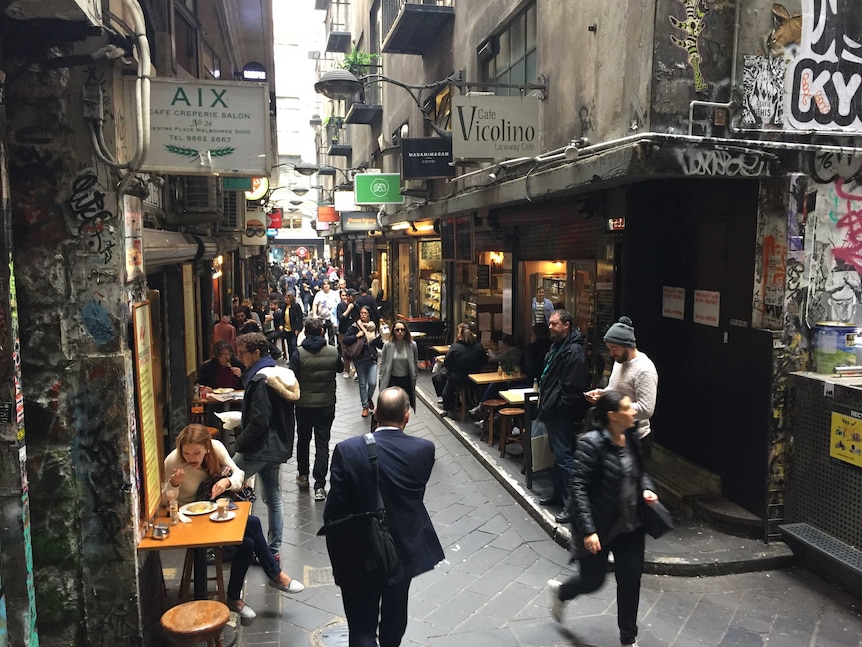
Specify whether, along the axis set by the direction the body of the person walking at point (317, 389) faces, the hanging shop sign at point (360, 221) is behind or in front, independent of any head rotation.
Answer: in front

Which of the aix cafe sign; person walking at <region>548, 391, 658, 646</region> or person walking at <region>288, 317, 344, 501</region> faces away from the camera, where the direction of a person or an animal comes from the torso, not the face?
person walking at <region>288, 317, 344, 501</region>

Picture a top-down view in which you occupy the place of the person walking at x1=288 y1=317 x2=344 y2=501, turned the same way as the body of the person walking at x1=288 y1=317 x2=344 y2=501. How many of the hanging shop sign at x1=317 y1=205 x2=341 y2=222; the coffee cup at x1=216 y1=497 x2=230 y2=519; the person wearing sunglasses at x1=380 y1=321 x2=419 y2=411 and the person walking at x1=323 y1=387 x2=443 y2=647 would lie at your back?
2

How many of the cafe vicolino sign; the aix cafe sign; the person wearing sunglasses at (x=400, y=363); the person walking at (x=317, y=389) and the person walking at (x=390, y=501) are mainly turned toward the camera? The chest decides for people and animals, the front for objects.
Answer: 3

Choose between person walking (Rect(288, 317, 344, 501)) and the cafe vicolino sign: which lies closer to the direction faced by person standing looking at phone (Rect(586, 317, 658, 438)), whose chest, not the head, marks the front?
the person walking

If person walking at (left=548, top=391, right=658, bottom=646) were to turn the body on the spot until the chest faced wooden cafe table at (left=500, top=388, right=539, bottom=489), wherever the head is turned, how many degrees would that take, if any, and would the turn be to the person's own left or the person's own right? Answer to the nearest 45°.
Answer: approximately 135° to the person's own left

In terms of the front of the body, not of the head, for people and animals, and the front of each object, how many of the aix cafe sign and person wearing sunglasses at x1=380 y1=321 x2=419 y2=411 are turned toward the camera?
2

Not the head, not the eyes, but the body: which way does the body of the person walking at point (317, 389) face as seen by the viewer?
away from the camera

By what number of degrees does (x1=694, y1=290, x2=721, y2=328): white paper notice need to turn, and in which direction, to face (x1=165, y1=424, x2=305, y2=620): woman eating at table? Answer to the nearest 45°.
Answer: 0° — it already faces them

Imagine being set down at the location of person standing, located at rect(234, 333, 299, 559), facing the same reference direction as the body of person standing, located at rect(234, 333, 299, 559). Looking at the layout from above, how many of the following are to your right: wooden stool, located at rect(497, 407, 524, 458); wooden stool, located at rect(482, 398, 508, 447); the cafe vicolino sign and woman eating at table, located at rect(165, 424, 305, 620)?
3

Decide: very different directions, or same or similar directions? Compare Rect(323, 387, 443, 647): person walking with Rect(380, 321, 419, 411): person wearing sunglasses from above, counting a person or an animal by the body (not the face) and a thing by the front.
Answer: very different directions

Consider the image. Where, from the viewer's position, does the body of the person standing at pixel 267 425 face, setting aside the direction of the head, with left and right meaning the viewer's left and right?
facing away from the viewer and to the left of the viewer

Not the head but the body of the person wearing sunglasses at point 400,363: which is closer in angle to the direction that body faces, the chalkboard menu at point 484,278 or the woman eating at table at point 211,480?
the woman eating at table

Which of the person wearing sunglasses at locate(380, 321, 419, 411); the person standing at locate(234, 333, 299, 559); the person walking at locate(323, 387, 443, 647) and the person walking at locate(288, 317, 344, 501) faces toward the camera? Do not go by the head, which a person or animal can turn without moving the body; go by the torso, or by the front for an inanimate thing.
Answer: the person wearing sunglasses
